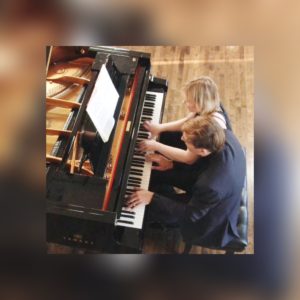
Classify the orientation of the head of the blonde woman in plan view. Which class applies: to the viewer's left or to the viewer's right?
to the viewer's left

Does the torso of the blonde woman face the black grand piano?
yes

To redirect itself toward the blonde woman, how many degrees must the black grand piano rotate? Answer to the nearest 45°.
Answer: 0° — it already faces them

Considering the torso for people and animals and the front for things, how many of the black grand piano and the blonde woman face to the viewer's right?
1

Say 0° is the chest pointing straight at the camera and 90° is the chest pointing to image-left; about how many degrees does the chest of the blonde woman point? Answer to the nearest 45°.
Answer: approximately 90°

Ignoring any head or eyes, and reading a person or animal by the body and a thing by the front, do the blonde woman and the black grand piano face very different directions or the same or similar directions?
very different directions

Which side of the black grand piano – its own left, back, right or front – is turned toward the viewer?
right

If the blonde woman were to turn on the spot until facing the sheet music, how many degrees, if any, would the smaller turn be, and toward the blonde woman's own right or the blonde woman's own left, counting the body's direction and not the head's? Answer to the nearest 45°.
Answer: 0° — they already face it
